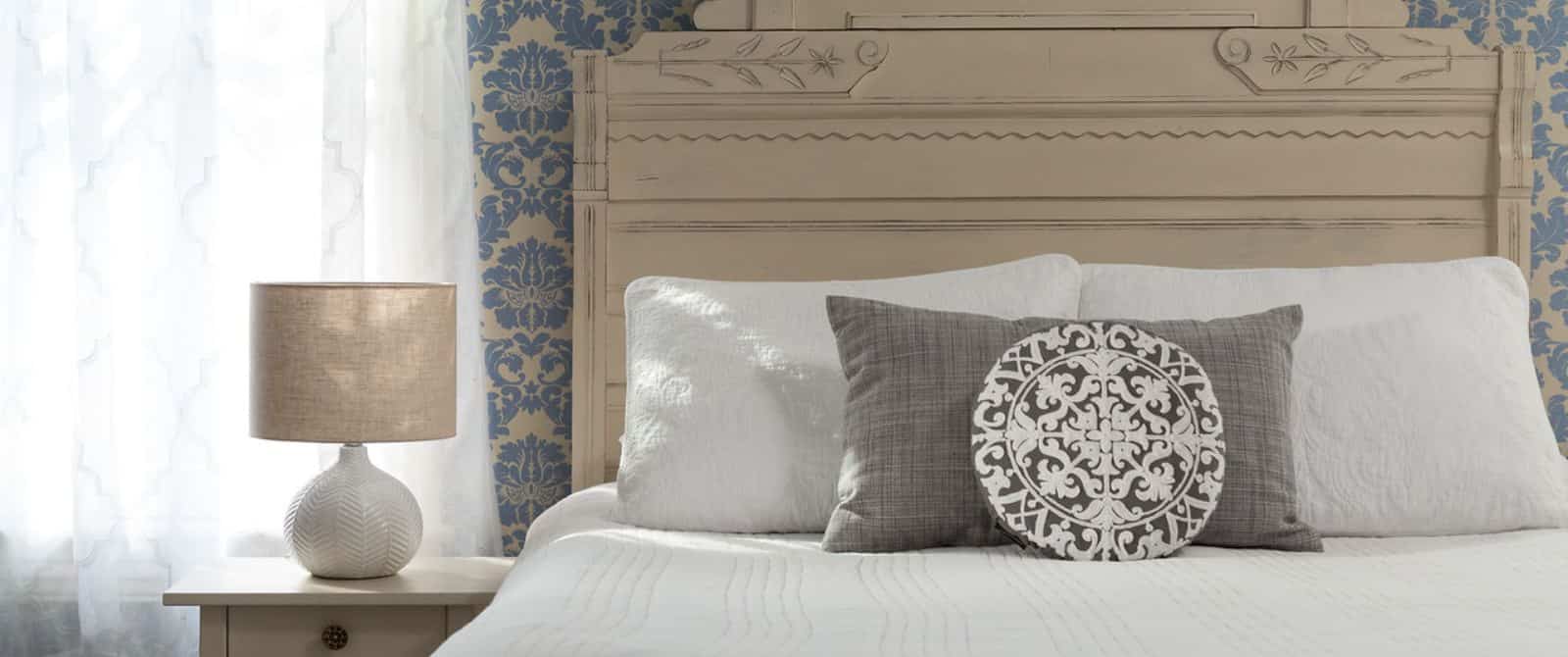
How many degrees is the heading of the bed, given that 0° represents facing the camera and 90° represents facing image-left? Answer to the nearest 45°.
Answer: approximately 0°

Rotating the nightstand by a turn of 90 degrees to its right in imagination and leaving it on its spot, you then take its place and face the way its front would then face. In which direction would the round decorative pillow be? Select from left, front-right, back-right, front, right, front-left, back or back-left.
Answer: back-left

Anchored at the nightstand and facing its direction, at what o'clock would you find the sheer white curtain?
The sheer white curtain is roughly at 5 o'clock from the nightstand.

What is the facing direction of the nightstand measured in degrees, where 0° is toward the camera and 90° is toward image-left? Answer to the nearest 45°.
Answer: approximately 0°

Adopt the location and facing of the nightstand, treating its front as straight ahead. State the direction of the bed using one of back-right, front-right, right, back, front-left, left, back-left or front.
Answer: left

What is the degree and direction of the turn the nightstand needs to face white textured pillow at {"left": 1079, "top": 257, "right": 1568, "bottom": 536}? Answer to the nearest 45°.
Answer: approximately 45° to its left

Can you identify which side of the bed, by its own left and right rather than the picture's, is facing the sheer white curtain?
right

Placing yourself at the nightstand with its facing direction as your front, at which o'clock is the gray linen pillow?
The gray linen pillow is roughly at 10 o'clock from the nightstand.

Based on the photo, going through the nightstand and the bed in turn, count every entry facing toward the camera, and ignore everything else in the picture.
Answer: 2
